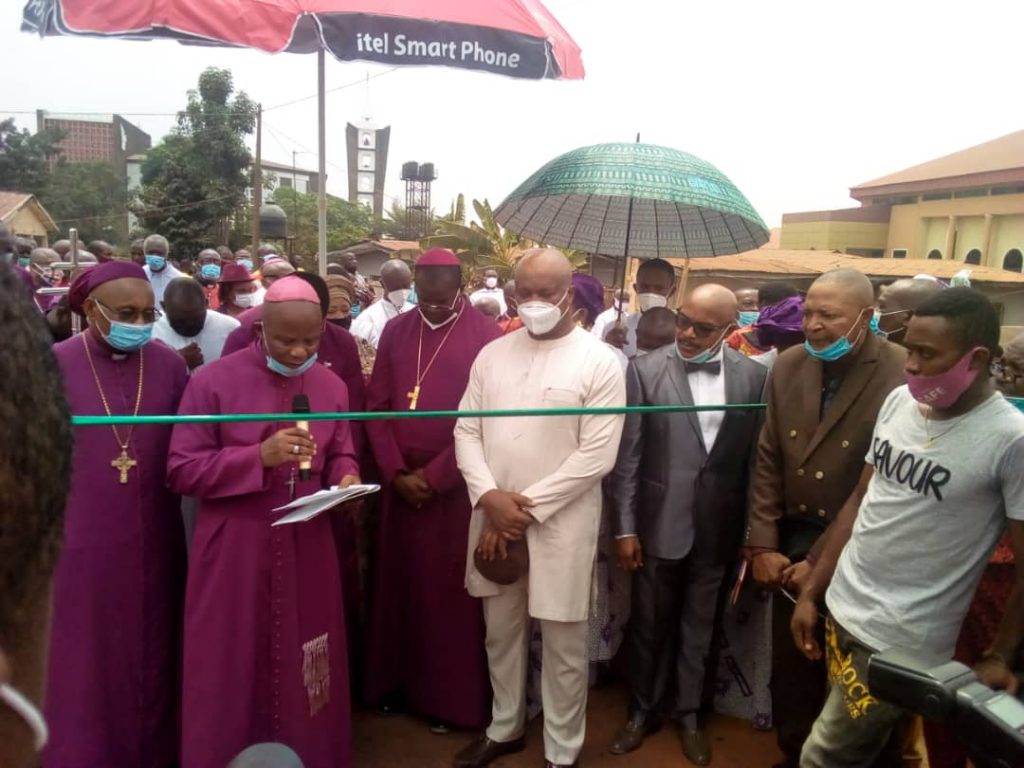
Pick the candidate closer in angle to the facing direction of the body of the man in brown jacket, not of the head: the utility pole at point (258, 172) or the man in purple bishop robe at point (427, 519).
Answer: the man in purple bishop robe

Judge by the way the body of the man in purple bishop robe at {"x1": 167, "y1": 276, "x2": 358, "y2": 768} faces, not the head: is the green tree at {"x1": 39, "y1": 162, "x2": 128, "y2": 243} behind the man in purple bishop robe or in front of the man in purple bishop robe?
behind

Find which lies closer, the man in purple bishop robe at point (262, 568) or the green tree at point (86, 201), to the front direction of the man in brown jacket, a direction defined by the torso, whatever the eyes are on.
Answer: the man in purple bishop robe

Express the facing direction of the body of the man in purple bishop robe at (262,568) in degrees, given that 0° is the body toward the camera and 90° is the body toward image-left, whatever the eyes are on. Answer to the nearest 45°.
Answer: approximately 315°

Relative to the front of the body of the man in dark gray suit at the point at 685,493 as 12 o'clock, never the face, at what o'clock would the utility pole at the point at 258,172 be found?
The utility pole is roughly at 5 o'clock from the man in dark gray suit.

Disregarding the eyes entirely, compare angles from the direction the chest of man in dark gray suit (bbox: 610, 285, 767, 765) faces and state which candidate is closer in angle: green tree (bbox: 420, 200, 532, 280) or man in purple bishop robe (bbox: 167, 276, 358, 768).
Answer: the man in purple bishop robe

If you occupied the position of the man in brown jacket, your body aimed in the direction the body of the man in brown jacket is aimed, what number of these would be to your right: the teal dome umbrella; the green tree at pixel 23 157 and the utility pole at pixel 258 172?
3

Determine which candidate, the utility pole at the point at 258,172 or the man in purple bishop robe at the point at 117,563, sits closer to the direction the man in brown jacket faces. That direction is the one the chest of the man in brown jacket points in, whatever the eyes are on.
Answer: the man in purple bishop robe

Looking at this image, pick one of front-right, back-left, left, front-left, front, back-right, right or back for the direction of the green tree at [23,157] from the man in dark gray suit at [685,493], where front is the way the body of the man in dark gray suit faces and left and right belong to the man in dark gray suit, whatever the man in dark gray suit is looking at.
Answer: back-right
